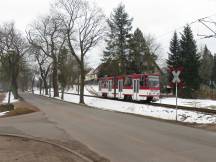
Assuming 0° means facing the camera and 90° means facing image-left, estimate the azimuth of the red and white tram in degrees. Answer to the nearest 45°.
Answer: approximately 315°
